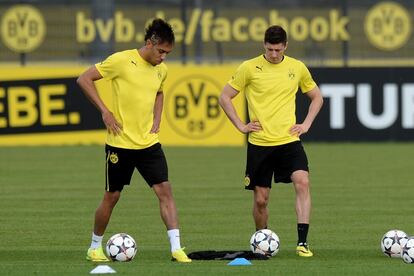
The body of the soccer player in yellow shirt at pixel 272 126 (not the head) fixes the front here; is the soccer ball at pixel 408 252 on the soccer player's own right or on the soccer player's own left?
on the soccer player's own left

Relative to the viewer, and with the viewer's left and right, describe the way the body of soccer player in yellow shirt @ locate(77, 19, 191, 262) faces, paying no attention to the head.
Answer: facing the viewer and to the right of the viewer

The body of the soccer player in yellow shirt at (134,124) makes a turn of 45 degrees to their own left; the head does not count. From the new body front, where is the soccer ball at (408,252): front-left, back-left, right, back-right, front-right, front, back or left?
front

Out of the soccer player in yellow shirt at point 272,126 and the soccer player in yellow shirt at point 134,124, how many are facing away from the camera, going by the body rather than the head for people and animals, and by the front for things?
0

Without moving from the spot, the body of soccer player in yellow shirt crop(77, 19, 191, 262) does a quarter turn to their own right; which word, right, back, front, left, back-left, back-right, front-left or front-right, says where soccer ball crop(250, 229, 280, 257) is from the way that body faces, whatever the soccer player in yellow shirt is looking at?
back-left

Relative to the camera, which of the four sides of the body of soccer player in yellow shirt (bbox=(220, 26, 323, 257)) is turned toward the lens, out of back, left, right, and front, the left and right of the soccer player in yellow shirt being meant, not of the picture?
front

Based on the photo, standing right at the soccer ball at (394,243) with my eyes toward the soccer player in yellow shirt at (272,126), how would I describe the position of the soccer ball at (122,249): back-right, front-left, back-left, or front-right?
front-left
